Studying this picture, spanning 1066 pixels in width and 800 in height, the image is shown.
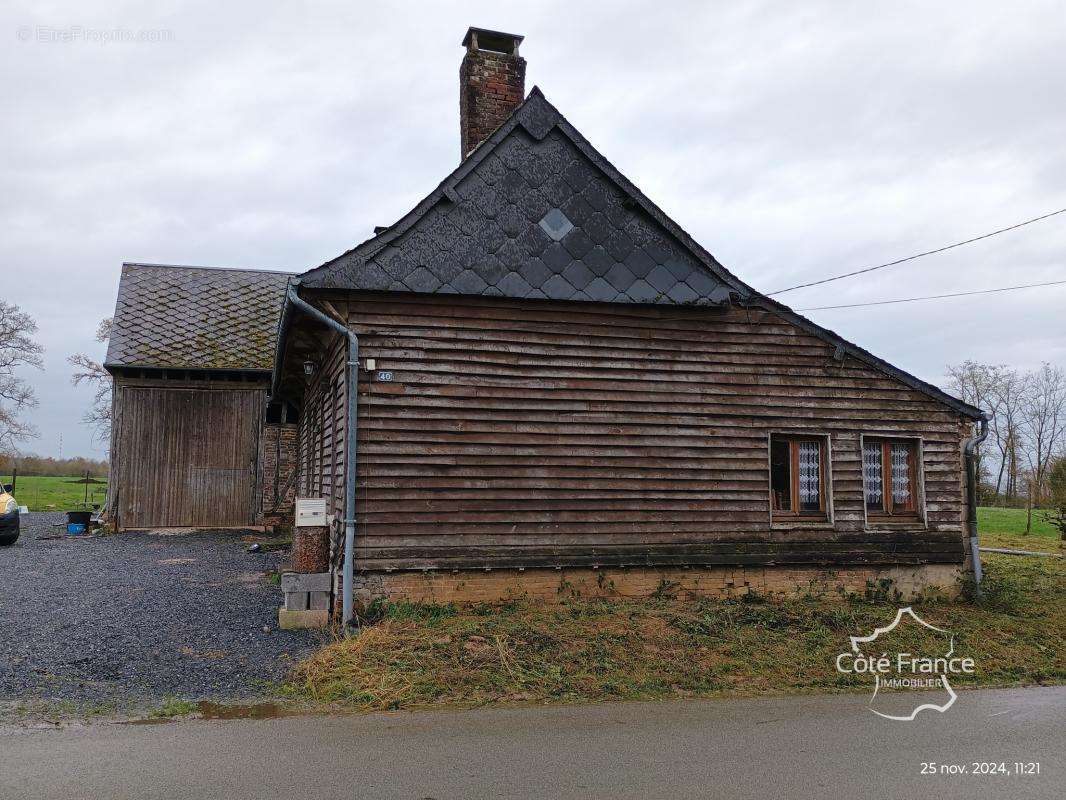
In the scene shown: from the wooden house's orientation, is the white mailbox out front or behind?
out front

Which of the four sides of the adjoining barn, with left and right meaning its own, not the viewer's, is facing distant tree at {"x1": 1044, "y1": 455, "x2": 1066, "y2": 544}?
left

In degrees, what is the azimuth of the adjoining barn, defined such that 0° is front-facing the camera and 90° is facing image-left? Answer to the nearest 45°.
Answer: approximately 0°

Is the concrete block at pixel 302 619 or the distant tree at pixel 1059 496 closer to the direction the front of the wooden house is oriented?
the concrete block
